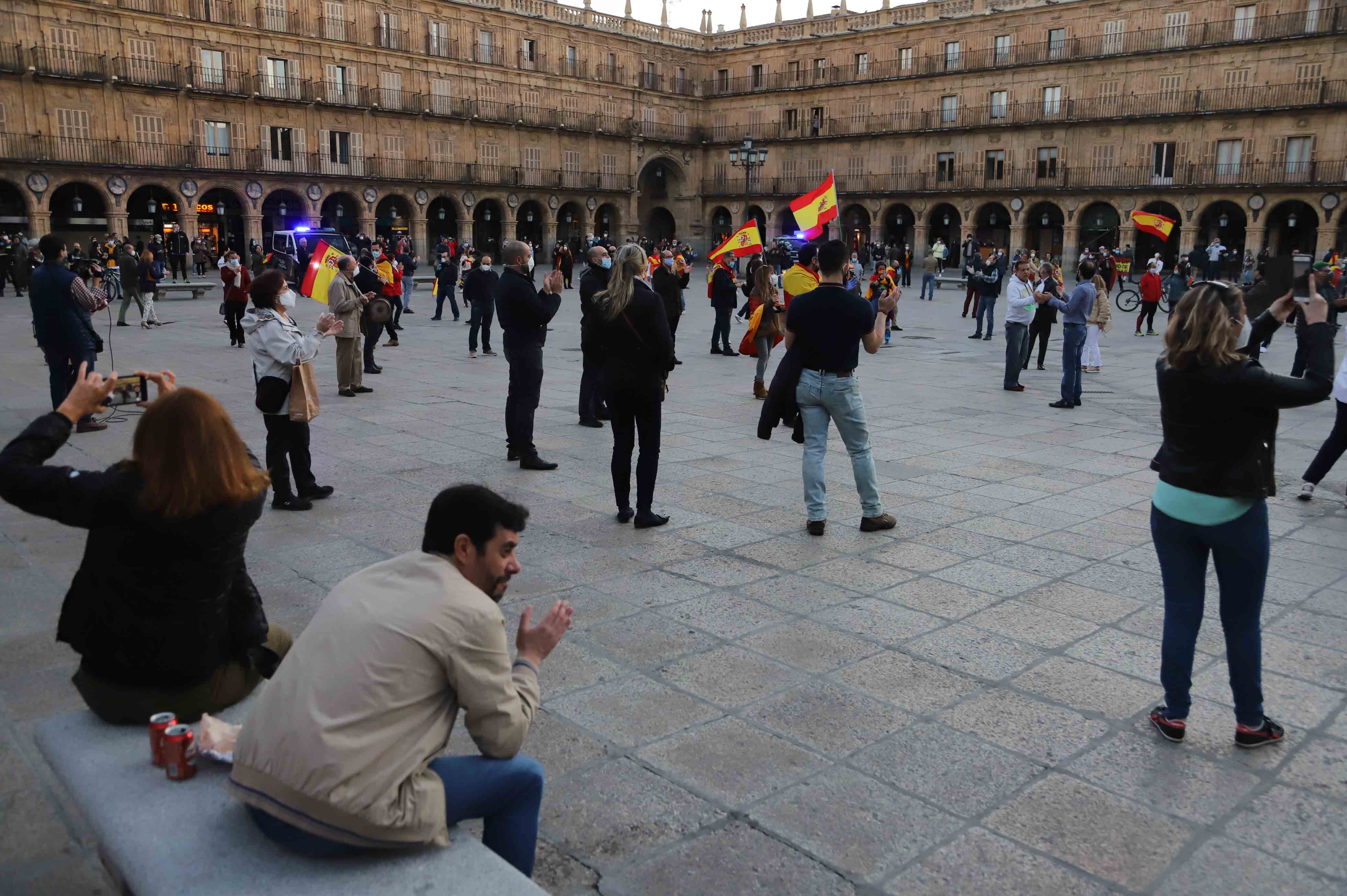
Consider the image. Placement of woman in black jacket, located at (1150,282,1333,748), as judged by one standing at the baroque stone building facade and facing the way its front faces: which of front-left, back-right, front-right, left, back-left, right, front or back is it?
front

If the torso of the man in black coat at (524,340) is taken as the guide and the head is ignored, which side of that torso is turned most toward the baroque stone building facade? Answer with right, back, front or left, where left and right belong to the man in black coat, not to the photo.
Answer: left

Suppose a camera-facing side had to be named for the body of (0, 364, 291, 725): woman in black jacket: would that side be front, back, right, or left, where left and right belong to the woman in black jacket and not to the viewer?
back

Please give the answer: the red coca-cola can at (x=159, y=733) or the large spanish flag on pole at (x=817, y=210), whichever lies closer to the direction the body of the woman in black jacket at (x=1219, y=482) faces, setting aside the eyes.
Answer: the large spanish flag on pole

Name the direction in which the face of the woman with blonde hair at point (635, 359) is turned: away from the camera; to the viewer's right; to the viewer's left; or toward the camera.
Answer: away from the camera

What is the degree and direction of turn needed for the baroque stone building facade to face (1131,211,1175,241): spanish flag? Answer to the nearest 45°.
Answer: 0° — it already faces it

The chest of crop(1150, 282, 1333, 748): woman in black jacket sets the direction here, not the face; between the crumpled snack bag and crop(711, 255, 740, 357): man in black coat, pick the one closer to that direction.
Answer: the man in black coat

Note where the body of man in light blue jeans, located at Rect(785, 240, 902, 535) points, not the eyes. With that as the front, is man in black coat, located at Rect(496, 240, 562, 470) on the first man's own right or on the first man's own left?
on the first man's own left

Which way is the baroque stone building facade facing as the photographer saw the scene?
facing the viewer

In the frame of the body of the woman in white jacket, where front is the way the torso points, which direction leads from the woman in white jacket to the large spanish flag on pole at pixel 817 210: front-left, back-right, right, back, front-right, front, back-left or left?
front-left

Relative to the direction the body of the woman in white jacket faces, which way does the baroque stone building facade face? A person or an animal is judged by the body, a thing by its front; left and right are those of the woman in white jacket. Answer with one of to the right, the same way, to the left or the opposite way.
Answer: to the right

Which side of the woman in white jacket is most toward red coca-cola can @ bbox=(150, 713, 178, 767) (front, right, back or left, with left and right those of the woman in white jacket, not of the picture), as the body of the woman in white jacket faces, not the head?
right

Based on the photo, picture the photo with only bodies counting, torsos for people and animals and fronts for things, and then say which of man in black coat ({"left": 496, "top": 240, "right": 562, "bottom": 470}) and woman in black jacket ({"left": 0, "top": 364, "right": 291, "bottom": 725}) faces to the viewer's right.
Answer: the man in black coat

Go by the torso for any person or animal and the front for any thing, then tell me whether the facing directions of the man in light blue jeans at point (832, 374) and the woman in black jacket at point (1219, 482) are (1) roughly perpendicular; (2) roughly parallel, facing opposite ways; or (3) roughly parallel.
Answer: roughly parallel

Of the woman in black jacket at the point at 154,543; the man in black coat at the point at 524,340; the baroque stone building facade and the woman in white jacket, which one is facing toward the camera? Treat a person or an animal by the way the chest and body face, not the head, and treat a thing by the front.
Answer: the baroque stone building facade

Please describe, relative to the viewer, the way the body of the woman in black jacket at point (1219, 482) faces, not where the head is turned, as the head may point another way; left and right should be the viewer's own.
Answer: facing away from the viewer and to the right of the viewer

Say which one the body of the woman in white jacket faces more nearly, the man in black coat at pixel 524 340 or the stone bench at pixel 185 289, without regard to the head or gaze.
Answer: the man in black coat
